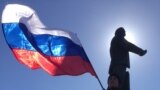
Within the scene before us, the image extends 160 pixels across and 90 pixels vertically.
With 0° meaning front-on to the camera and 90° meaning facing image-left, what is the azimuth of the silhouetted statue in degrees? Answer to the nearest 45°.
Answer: approximately 270°

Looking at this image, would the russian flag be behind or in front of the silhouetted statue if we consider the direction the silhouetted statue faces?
behind
